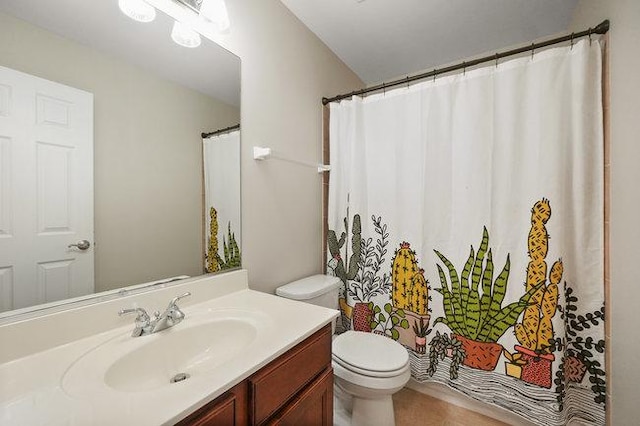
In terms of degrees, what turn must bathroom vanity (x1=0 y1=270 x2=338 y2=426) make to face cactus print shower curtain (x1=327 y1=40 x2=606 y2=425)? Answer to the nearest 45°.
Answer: approximately 45° to its left

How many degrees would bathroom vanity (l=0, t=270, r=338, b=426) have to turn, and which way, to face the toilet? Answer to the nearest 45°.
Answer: approximately 45° to its left

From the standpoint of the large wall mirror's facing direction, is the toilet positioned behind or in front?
in front

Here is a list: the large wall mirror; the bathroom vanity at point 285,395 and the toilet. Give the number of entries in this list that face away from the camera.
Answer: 0

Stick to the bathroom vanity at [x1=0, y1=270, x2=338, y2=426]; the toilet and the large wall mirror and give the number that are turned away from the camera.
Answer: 0

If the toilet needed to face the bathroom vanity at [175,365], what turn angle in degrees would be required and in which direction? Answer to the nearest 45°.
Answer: approximately 90° to its right

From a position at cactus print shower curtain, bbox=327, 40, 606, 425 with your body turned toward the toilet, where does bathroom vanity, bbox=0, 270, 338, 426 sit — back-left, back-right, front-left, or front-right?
front-left

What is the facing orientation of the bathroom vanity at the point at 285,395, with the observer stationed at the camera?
facing the viewer and to the right of the viewer
